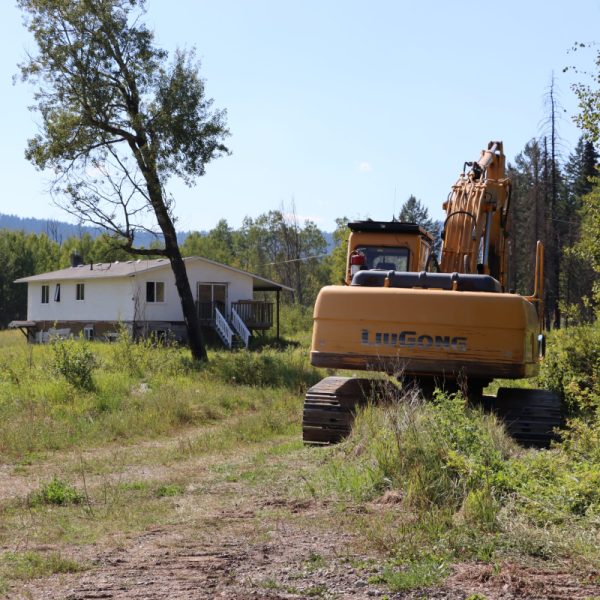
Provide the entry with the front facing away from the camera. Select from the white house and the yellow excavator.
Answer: the yellow excavator

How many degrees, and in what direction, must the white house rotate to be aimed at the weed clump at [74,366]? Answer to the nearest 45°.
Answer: approximately 45° to its right

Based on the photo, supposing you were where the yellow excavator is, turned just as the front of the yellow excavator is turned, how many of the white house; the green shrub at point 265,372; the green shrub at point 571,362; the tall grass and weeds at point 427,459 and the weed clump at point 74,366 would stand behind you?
1

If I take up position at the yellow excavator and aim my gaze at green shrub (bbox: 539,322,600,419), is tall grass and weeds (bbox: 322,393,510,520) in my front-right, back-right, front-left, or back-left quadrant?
back-right

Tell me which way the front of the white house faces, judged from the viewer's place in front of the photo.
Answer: facing the viewer and to the right of the viewer

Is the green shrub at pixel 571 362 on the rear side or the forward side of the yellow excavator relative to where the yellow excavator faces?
on the forward side

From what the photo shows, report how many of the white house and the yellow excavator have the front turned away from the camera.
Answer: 1

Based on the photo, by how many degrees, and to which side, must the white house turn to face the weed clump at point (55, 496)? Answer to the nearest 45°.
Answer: approximately 45° to its right

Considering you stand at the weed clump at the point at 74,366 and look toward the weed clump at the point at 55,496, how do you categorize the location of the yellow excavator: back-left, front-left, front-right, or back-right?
front-left

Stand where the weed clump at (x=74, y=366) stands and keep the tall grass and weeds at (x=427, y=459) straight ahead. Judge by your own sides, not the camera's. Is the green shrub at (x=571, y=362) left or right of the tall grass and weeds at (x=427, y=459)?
left

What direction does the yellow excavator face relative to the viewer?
away from the camera

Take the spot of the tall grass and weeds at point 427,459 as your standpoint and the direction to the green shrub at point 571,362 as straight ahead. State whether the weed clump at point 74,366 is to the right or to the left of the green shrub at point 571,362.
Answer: left
